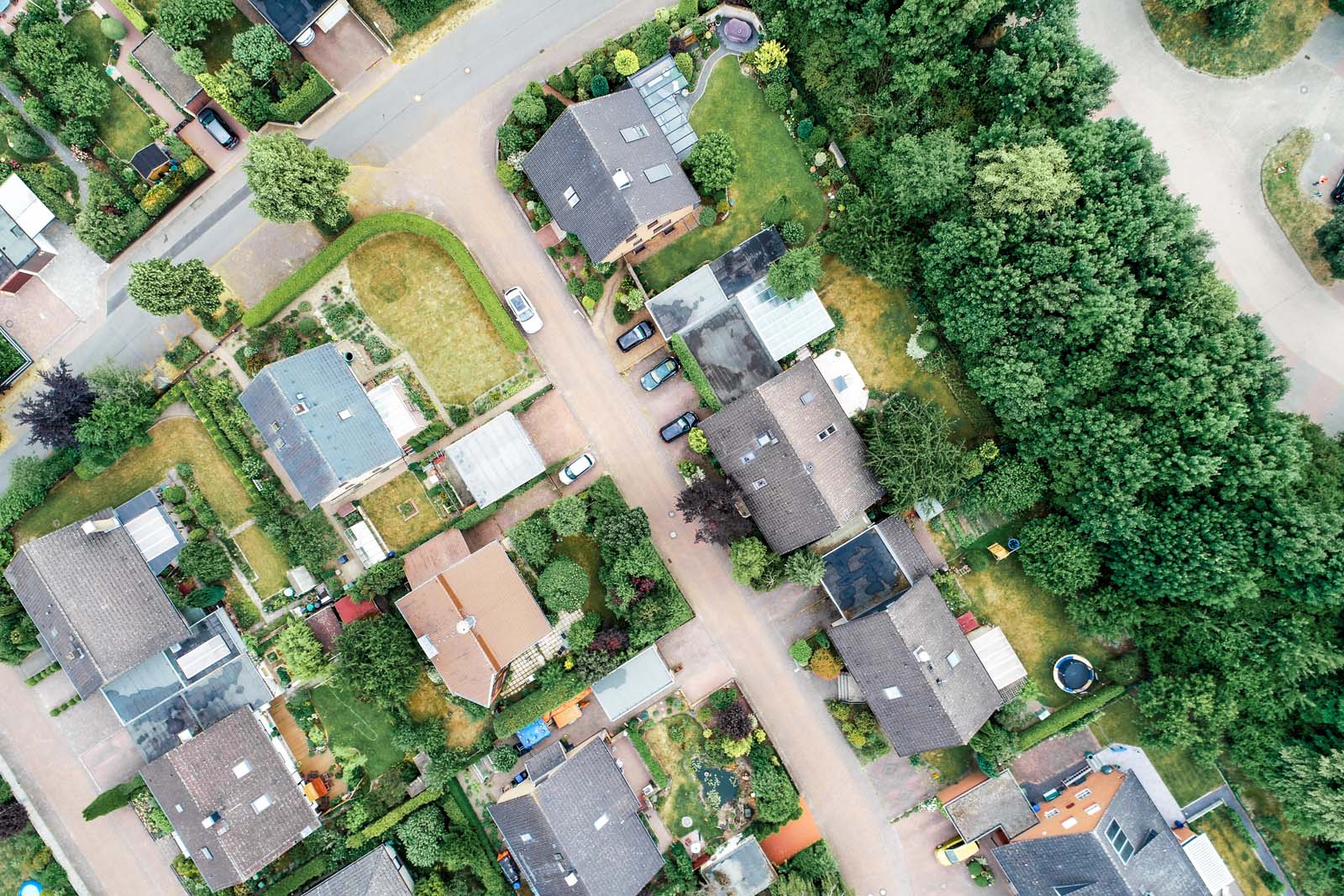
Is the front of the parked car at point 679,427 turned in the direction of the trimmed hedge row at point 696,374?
no

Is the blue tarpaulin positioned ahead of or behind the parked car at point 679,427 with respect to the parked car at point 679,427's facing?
behind

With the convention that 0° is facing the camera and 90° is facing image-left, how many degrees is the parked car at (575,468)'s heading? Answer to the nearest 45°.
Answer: approximately 45°

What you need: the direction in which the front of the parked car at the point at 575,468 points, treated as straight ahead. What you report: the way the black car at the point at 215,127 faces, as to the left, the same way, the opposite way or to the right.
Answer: to the right

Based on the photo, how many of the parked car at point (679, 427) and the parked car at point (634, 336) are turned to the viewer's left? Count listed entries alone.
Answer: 0

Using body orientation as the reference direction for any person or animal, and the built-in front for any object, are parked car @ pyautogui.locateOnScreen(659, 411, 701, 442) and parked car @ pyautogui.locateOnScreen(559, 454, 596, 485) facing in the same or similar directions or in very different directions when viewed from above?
very different directions

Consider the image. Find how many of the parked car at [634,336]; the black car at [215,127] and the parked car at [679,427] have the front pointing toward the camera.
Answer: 0

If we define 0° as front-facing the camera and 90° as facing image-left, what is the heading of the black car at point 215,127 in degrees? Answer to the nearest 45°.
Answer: approximately 135°
